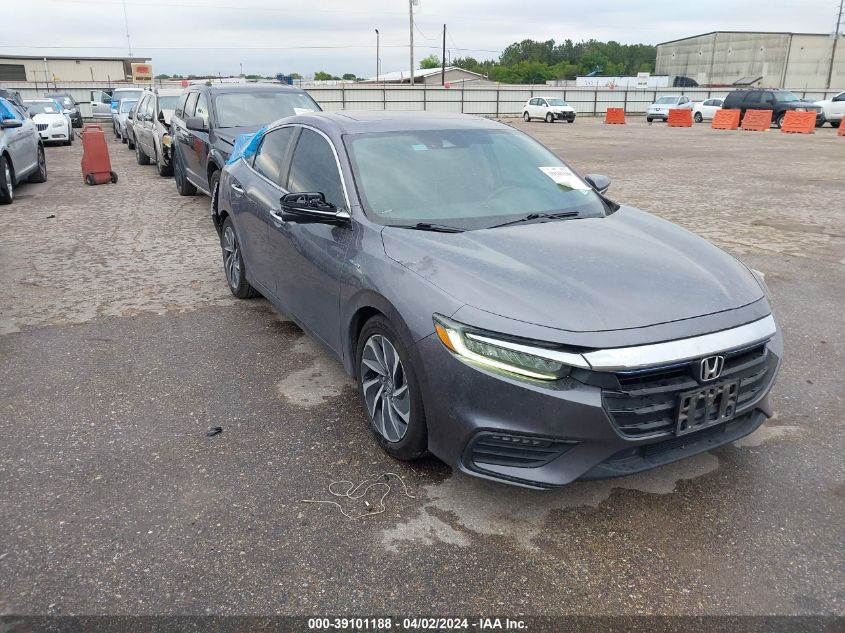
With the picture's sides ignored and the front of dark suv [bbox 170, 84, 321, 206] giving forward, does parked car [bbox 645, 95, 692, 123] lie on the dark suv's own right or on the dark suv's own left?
on the dark suv's own left

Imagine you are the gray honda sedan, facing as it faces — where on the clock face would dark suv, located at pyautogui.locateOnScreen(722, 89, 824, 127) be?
The dark suv is roughly at 8 o'clock from the gray honda sedan.

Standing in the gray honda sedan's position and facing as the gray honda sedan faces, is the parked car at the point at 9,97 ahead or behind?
behind

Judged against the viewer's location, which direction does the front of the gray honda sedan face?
facing the viewer and to the right of the viewer

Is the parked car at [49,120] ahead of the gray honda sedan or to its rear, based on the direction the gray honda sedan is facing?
to the rear

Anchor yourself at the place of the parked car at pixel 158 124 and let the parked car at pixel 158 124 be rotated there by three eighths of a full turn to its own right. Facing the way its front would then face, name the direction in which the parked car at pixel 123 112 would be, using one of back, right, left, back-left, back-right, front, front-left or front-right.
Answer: right

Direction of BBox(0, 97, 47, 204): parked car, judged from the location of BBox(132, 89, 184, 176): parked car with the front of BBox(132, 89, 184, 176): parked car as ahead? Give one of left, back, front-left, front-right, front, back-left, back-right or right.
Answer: right

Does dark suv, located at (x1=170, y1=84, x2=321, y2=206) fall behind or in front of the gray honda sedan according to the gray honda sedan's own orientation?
behind

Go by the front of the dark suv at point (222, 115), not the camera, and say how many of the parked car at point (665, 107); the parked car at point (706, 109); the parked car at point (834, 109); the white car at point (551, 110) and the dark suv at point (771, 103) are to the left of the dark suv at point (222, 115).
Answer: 5

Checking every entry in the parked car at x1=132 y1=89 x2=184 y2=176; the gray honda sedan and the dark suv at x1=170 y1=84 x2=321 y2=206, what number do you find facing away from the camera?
0

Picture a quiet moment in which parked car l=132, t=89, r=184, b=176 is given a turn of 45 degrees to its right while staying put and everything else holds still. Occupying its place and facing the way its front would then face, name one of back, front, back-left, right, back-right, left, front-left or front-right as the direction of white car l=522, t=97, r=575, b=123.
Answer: back-left
